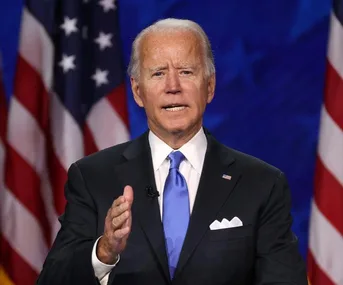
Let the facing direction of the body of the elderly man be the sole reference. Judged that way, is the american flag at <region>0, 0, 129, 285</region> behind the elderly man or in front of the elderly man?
behind

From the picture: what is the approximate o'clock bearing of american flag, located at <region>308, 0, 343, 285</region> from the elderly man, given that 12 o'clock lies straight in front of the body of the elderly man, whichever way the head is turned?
The american flag is roughly at 7 o'clock from the elderly man.

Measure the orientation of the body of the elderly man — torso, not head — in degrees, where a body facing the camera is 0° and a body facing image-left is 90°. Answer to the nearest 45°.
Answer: approximately 0°
